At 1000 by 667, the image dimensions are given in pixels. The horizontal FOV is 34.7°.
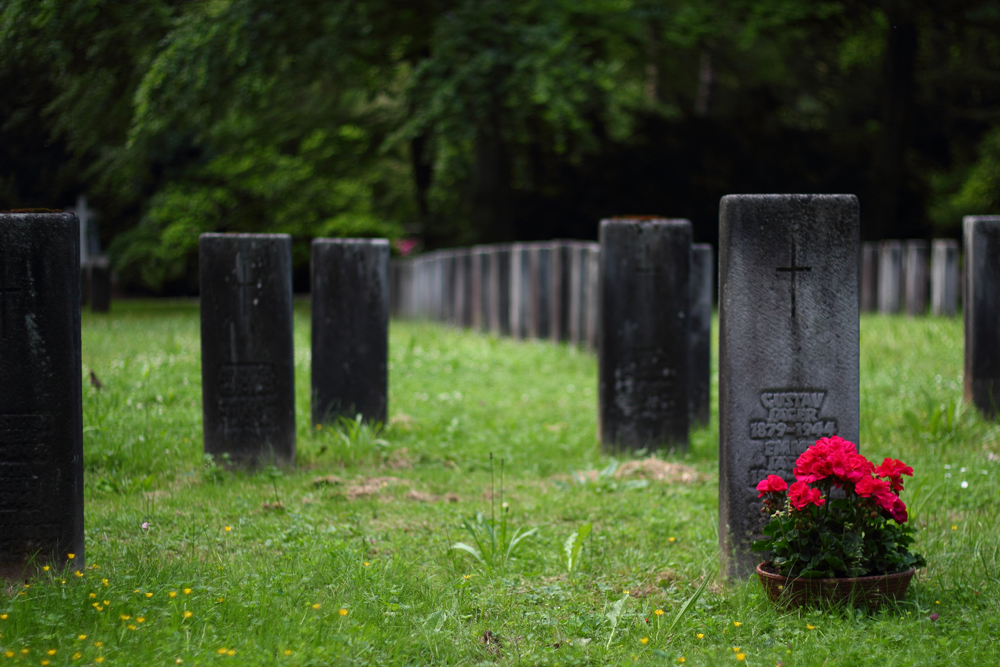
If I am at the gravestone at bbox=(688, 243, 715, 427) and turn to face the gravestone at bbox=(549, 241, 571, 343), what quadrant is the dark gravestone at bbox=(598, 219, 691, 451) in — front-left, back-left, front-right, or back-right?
back-left

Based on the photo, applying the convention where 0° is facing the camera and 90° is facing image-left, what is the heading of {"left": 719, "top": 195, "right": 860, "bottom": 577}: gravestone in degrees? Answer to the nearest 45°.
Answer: approximately 0°

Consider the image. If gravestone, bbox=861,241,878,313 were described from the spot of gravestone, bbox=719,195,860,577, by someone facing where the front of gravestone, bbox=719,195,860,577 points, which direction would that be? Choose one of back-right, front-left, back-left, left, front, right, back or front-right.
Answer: back

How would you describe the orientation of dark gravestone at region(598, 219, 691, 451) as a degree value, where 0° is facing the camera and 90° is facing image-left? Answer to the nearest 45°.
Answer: approximately 0°

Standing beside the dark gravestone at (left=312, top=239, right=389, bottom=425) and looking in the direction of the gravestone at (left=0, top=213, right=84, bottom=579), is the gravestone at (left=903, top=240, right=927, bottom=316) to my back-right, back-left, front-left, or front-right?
back-left

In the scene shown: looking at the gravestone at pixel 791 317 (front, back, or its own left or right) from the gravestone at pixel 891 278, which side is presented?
back

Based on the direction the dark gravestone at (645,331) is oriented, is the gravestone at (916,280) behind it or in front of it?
behind
